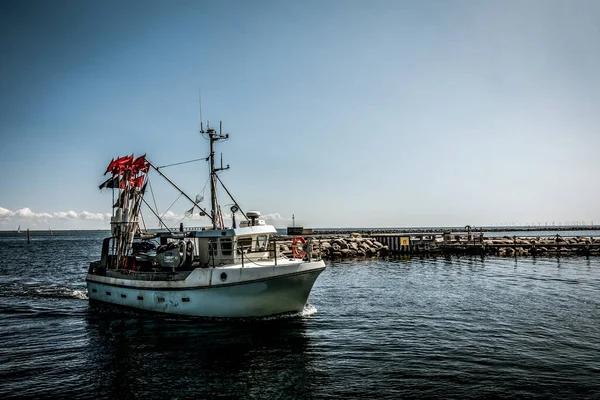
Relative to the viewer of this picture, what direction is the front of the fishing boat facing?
facing the viewer and to the right of the viewer
